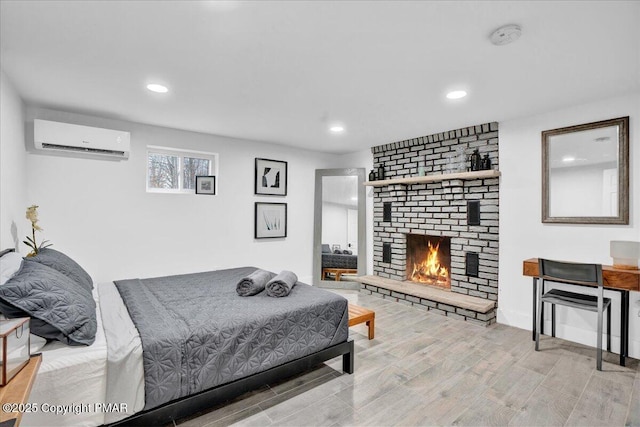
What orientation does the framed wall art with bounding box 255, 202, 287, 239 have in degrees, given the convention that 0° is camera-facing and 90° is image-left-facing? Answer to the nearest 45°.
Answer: approximately 315°

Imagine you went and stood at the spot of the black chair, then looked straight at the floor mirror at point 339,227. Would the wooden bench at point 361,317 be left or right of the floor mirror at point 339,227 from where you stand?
left

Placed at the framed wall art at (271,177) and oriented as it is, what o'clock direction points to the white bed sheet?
The white bed sheet is roughly at 2 o'clock from the framed wall art.

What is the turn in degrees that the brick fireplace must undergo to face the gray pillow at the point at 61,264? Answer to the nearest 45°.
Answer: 0° — it already faces it

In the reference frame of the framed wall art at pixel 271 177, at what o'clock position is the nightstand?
The nightstand is roughly at 2 o'clock from the framed wall art.
